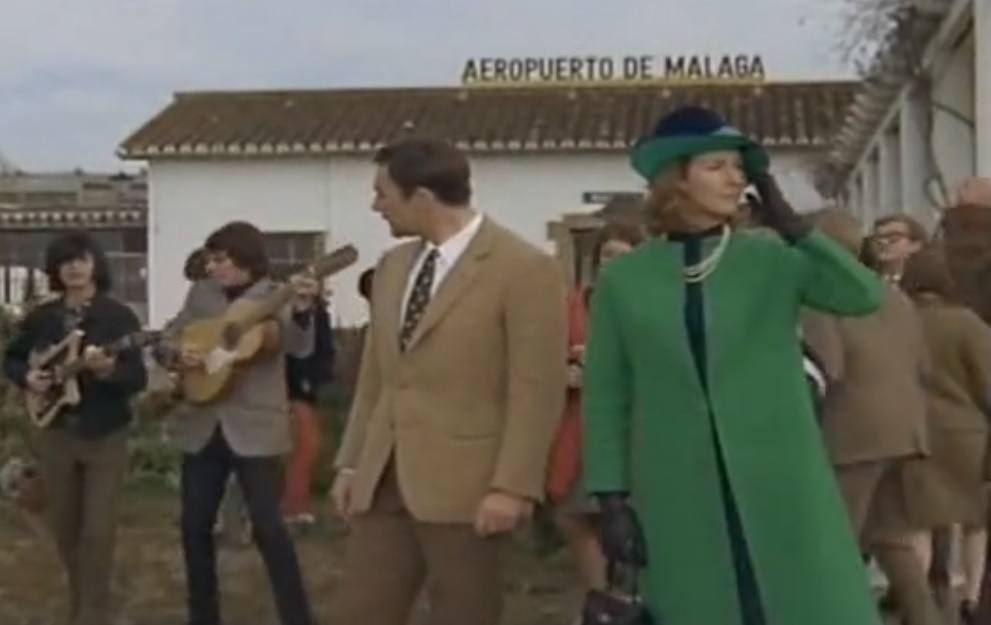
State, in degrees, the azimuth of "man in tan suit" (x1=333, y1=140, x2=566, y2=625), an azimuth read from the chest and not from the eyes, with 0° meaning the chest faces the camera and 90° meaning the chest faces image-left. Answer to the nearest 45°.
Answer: approximately 45°

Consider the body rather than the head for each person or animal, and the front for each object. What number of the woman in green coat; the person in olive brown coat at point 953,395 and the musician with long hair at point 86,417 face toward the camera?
2

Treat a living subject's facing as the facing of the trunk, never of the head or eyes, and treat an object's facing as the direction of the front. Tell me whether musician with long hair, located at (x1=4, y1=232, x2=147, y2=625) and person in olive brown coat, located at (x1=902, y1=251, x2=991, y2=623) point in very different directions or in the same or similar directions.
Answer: very different directions

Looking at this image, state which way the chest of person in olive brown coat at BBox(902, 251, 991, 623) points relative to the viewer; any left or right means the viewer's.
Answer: facing away from the viewer and to the left of the viewer

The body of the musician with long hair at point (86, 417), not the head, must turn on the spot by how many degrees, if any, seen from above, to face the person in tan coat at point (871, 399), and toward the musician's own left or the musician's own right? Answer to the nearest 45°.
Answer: approximately 45° to the musician's own left
